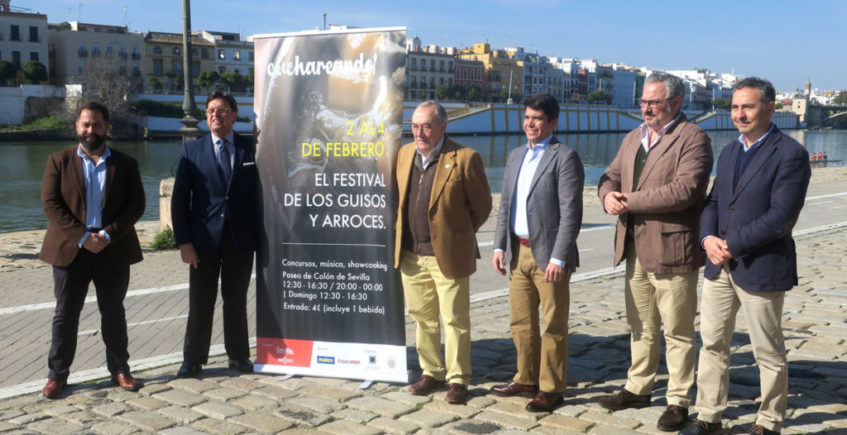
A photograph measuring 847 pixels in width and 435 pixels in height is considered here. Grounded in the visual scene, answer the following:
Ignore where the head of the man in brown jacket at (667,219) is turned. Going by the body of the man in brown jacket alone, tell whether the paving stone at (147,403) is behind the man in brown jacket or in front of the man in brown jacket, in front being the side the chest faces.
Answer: in front

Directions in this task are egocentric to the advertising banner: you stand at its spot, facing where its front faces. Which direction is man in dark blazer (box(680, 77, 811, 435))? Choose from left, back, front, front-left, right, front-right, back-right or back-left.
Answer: front-left

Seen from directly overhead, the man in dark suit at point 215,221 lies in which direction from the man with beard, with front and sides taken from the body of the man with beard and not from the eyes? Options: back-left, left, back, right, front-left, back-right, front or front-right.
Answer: left

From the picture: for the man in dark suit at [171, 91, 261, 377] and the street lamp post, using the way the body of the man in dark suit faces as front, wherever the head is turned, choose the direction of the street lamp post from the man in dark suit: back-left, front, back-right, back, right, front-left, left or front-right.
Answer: back

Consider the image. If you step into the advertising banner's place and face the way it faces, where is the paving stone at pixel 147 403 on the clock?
The paving stone is roughly at 2 o'clock from the advertising banner.

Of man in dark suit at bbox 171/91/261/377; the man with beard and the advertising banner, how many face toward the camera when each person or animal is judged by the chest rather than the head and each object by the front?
3

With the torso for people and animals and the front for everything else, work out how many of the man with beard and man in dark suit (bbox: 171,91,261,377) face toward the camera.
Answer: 2

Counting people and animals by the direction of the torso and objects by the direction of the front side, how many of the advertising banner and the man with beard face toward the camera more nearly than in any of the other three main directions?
2

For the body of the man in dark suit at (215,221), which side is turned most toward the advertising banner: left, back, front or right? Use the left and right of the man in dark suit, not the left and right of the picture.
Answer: left

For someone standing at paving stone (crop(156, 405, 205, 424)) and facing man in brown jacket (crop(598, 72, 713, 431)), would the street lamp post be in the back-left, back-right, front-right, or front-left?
back-left

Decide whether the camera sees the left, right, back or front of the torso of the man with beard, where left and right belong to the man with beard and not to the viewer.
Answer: front

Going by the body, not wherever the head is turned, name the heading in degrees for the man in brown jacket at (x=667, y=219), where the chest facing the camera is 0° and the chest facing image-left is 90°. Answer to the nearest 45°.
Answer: approximately 45°

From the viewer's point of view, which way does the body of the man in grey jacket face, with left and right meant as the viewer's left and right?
facing the viewer and to the left of the viewer

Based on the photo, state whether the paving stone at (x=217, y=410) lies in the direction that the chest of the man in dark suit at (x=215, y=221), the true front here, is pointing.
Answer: yes
